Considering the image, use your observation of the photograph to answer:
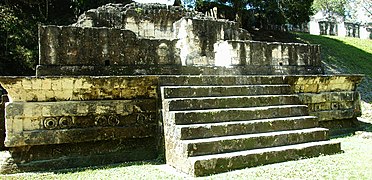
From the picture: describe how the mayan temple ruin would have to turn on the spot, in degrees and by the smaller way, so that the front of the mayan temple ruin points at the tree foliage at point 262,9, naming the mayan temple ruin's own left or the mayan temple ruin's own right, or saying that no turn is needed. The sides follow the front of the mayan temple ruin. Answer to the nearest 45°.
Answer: approximately 135° to the mayan temple ruin's own left

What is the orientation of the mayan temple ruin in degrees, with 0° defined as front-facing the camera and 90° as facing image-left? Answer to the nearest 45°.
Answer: approximately 315°
